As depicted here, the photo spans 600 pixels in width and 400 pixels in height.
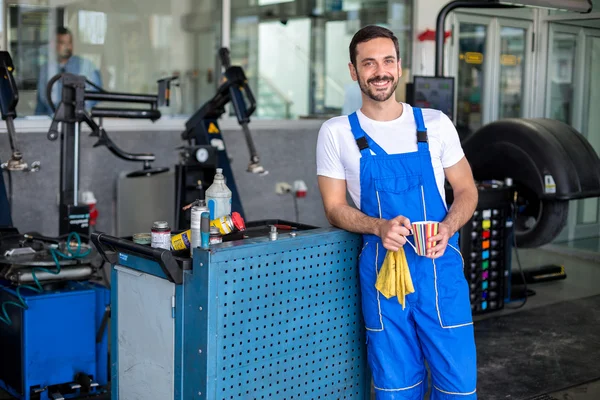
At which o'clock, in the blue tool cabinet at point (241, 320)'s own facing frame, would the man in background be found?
The man in background is roughly at 4 o'clock from the blue tool cabinet.

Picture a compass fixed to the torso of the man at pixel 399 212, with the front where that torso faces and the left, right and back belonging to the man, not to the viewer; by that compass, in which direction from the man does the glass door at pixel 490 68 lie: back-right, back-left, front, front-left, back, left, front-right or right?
back

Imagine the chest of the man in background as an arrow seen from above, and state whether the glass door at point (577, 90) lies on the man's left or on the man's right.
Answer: on the man's left

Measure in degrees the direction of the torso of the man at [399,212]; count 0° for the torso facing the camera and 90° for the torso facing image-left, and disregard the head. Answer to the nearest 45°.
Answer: approximately 0°

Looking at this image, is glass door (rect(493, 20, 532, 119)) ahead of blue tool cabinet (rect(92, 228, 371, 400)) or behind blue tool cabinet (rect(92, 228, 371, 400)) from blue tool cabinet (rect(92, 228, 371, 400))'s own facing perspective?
behind
